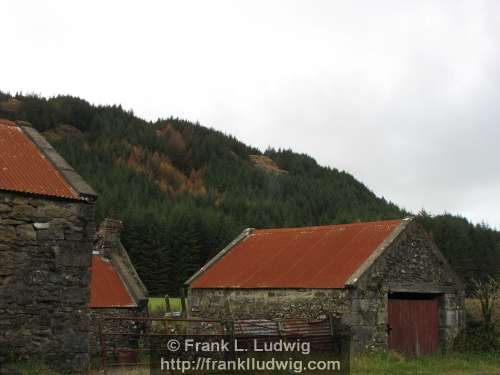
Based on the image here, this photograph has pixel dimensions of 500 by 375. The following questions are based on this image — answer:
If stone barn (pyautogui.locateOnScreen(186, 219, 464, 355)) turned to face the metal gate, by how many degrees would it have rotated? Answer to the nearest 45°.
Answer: approximately 90° to its right

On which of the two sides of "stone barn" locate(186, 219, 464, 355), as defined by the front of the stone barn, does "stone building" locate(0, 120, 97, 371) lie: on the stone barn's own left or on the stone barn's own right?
on the stone barn's own right

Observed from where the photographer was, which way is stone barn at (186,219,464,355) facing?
facing the viewer and to the right of the viewer

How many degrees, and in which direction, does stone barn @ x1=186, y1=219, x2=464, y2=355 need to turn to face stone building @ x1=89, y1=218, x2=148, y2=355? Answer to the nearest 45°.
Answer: approximately 135° to its right
